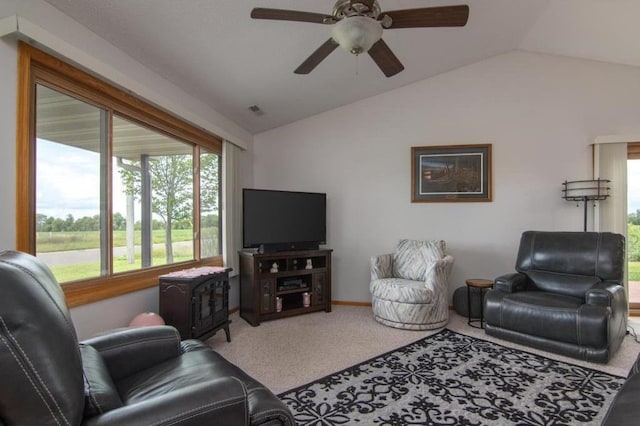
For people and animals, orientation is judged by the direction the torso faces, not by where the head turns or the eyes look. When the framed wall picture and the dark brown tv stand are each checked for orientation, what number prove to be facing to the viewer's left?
0

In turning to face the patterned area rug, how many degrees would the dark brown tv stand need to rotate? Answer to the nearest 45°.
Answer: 0° — it already faces it

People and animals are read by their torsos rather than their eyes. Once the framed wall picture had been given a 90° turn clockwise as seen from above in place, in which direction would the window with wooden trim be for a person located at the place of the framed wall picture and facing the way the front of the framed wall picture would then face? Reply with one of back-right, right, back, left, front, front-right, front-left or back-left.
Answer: front-left

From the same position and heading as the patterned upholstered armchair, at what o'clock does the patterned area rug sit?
The patterned area rug is roughly at 10 o'clock from the patterned upholstered armchair.

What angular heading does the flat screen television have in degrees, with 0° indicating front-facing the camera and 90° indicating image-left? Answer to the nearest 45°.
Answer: approximately 315°

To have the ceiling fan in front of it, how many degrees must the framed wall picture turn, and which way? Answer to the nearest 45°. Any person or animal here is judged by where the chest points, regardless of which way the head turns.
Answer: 0° — it already faces it

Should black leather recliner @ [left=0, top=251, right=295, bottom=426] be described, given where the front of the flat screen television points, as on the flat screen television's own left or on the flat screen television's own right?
on the flat screen television's own right

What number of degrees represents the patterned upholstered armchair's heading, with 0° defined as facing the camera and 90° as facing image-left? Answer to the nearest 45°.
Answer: approximately 45°

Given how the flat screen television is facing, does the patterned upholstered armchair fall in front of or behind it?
in front

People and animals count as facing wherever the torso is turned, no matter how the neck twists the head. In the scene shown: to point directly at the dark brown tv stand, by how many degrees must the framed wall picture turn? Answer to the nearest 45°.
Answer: approximately 45° to its right
